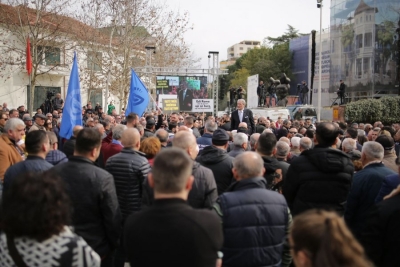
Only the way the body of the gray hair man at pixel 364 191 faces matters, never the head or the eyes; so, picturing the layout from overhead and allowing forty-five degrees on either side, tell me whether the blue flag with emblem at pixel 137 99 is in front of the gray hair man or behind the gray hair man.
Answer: in front

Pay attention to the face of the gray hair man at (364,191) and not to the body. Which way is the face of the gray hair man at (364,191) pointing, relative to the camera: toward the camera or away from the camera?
away from the camera

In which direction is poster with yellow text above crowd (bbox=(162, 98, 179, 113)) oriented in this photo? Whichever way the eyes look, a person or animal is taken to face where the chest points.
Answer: toward the camera

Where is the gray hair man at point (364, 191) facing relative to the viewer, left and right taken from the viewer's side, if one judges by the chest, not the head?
facing away from the viewer and to the left of the viewer

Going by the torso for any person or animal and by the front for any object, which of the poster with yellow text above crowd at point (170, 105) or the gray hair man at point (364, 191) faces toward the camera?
the poster with yellow text above crowd

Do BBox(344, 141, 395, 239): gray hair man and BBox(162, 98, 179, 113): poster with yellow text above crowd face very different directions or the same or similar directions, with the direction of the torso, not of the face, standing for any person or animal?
very different directions

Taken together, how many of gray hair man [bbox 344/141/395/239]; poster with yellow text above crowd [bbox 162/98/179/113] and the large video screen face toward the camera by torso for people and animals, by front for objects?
2

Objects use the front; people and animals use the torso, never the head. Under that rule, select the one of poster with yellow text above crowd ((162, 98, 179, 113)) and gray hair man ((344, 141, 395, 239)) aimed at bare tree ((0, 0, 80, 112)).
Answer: the gray hair man

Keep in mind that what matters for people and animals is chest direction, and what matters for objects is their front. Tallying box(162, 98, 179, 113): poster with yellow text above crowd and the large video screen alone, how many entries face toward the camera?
2

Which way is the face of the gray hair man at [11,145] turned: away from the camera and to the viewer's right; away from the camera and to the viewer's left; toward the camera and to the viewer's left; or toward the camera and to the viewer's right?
toward the camera and to the viewer's right

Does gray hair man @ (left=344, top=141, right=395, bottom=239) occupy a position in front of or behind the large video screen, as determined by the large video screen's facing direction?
in front

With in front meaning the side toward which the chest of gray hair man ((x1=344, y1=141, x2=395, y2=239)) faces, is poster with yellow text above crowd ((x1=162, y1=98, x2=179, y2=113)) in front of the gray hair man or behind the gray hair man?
in front

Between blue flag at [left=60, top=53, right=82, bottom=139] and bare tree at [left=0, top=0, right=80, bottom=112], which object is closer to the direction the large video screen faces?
the blue flag

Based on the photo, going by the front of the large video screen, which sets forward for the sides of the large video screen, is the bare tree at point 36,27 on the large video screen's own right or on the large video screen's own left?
on the large video screen's own right

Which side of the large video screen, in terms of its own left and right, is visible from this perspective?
front
